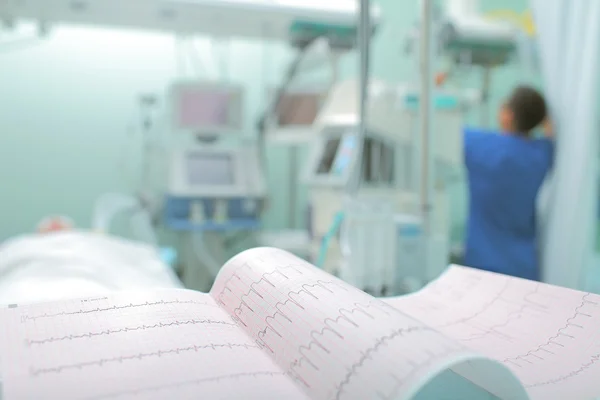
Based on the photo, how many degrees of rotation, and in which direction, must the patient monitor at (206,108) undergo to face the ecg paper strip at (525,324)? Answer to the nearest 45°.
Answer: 0° — it already faces it

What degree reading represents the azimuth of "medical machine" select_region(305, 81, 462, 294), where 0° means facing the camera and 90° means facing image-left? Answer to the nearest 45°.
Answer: approximately 45°

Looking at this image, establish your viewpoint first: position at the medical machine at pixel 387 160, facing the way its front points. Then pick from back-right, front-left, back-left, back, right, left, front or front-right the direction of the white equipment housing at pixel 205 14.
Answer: right

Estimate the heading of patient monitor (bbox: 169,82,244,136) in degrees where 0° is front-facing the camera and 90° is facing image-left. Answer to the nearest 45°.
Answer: approximately 0°

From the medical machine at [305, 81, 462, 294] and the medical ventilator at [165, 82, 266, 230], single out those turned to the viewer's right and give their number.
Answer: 0

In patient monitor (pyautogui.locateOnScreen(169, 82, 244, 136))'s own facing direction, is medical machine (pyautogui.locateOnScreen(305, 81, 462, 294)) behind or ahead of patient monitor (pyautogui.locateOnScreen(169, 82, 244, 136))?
ahead

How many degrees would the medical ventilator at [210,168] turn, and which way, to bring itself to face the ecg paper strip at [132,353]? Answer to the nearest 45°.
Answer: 0° — it already faces it

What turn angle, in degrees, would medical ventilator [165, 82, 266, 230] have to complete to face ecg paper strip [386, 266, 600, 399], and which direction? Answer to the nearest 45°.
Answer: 0° — it already faces it

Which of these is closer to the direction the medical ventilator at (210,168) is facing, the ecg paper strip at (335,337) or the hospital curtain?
the ecg paper strip

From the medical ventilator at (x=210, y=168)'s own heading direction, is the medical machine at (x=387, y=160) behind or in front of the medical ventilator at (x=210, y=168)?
in front

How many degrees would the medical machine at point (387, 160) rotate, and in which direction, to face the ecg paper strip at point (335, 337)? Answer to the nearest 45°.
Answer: approximately 45° to its left

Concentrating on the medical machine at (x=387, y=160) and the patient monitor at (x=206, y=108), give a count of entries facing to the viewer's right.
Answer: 0
